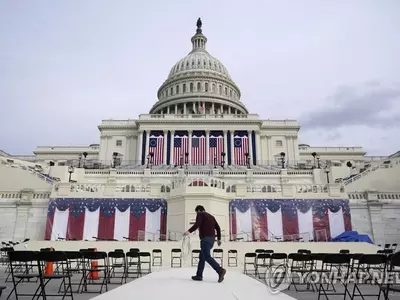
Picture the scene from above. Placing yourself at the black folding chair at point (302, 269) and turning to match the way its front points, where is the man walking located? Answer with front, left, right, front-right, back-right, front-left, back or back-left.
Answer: back-left

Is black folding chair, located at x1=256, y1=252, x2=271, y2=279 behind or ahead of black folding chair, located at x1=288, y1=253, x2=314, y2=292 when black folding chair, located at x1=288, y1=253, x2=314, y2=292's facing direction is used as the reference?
ahead

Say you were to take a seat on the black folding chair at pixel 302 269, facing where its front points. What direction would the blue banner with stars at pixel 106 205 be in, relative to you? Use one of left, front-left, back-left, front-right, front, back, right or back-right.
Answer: front-left

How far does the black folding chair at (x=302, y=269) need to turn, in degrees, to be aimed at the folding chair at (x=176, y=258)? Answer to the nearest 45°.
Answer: approximately 45° to its left

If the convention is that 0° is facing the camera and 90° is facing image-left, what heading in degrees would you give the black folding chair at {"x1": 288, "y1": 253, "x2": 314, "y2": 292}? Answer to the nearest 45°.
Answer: approximately 180°
